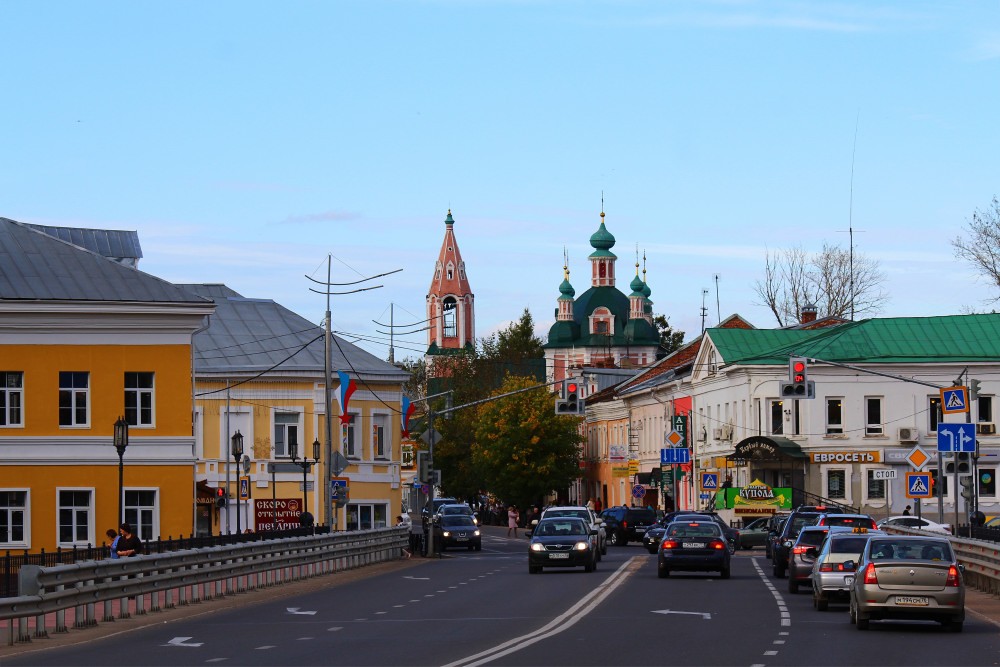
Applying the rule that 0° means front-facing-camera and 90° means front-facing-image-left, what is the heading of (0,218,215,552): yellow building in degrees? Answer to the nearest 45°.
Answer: approximately 0°

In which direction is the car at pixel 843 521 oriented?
away from the camera

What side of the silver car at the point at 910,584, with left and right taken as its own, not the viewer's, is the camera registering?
back

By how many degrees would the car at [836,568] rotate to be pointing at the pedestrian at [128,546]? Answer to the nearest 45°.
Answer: approximately 90° to its left

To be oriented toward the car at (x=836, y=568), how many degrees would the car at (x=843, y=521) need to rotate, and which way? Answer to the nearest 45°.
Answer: approximately 180°

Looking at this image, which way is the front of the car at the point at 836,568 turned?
away from the camera

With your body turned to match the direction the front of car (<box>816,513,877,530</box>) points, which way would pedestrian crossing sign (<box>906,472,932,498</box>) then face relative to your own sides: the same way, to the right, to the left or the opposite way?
the opposite way

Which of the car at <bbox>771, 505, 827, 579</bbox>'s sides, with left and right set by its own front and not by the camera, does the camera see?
back

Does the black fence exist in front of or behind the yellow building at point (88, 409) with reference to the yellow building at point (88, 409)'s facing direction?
in front
